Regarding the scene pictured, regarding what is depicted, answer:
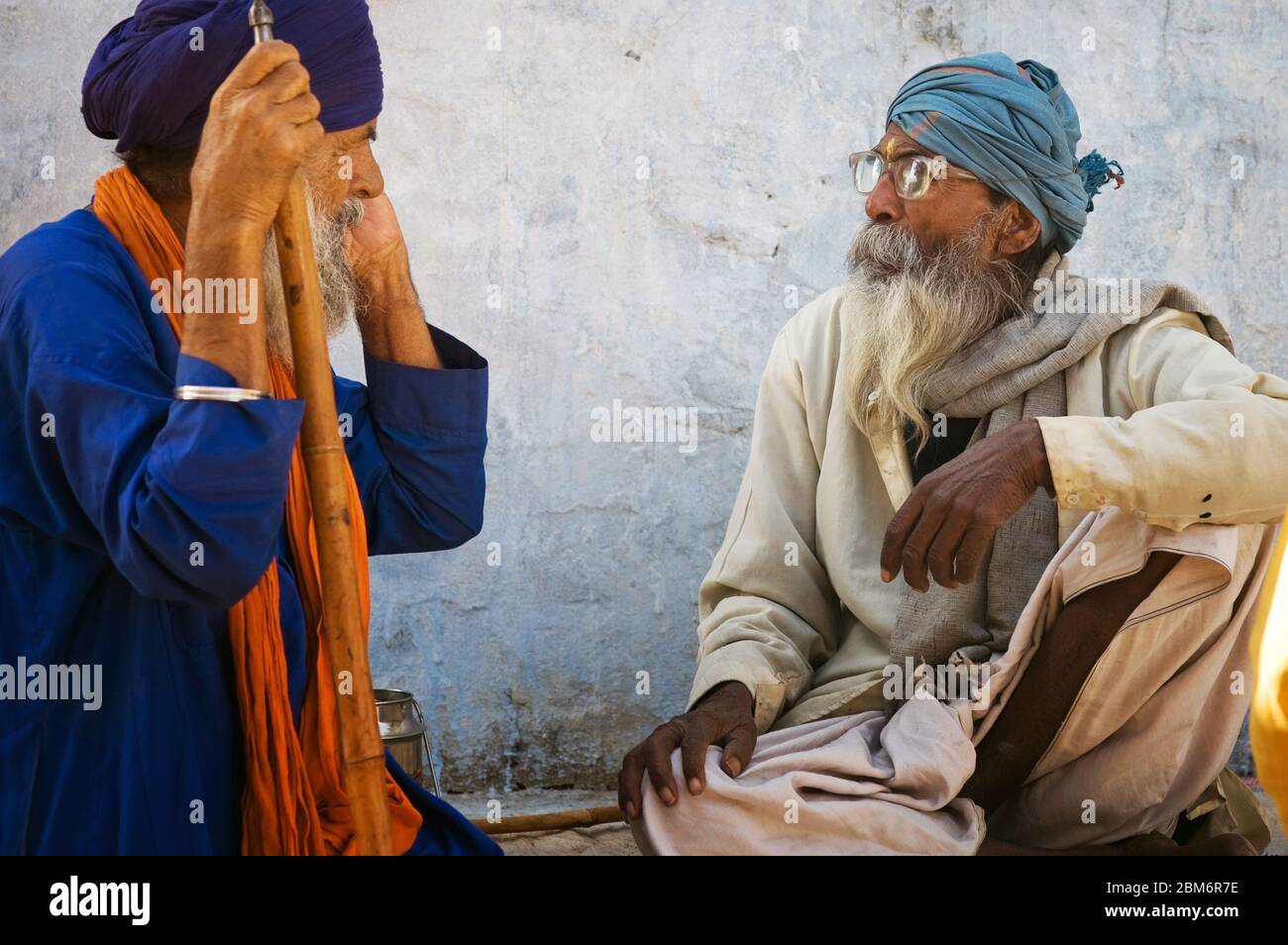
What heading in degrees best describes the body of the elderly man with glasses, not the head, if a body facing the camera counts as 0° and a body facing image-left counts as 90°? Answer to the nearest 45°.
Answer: approximately 45°

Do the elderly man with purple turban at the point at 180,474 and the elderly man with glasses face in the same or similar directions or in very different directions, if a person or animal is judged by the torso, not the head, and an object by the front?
very different directions

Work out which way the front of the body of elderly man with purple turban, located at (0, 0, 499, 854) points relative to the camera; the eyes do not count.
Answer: to the viewer's right

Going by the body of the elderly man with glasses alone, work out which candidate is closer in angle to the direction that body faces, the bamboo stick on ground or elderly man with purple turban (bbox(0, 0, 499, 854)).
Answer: the elderly man with purple turban

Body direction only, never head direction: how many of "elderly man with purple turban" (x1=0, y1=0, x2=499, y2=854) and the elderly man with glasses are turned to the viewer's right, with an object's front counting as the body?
1

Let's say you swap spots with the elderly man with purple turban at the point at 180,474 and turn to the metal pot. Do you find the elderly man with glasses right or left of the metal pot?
right

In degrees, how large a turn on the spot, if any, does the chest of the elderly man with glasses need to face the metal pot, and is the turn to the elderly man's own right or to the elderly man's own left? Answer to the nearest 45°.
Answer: approximately 45° to the elderly man's own right

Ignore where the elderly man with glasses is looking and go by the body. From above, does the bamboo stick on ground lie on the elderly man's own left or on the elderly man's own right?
on the elderly man's own right

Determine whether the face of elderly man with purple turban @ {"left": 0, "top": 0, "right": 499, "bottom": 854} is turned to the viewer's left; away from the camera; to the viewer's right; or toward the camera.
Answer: to the viewer's right
